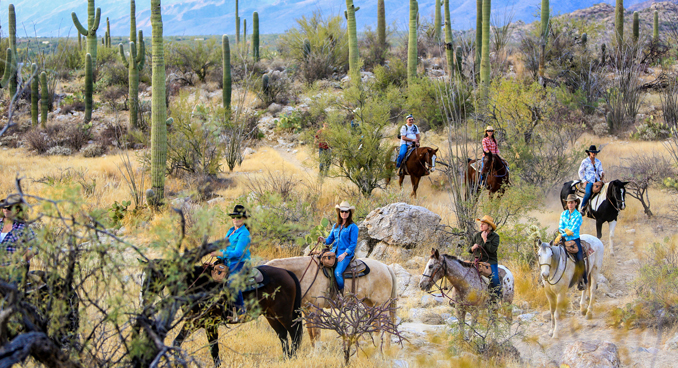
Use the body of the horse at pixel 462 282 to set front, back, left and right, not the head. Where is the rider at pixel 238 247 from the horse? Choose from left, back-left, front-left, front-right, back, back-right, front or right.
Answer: front

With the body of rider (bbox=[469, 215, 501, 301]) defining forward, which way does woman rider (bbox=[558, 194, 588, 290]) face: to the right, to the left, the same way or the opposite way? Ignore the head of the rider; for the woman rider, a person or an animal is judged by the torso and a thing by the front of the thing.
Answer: the same way

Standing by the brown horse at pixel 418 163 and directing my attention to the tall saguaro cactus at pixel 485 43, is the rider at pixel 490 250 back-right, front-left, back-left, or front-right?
back-right

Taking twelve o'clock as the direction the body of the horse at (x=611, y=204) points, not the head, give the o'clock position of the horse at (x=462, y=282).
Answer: the horse at (x=462, y=282) is roughly at 2 o'clock from the horse at (x=611, y=204).

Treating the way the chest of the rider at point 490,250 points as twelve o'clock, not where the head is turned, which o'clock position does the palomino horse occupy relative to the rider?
The palomino horse is roughly at 1 o'clock from the rider.

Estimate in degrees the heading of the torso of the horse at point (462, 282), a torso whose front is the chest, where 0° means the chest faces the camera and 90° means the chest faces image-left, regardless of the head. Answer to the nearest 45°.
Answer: approximately 45°

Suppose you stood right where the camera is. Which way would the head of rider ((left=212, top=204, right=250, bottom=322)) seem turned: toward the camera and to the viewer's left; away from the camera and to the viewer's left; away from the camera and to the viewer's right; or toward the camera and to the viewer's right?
toward the camera and to the viewer's left

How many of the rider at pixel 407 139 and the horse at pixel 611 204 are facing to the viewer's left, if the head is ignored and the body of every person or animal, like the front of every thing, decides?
0

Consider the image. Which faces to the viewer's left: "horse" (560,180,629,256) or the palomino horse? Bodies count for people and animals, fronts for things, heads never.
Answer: the palomino horse

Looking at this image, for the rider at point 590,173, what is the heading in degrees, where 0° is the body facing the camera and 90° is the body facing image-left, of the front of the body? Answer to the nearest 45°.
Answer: approximately 315°

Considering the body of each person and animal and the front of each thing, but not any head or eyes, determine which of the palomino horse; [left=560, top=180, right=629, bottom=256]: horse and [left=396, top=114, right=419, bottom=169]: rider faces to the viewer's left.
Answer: the palomino horse

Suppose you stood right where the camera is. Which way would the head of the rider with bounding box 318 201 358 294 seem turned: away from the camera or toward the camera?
toward the camera

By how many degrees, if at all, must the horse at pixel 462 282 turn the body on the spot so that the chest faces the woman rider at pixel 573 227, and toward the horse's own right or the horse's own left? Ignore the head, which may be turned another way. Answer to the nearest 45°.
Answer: approximately 180°

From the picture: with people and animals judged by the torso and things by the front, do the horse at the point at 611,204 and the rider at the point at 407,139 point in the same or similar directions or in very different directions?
same or similar directions

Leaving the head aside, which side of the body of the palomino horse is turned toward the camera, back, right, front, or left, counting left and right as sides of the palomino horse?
left

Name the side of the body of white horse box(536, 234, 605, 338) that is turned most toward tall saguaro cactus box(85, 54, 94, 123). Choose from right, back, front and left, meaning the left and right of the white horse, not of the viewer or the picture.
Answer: right
